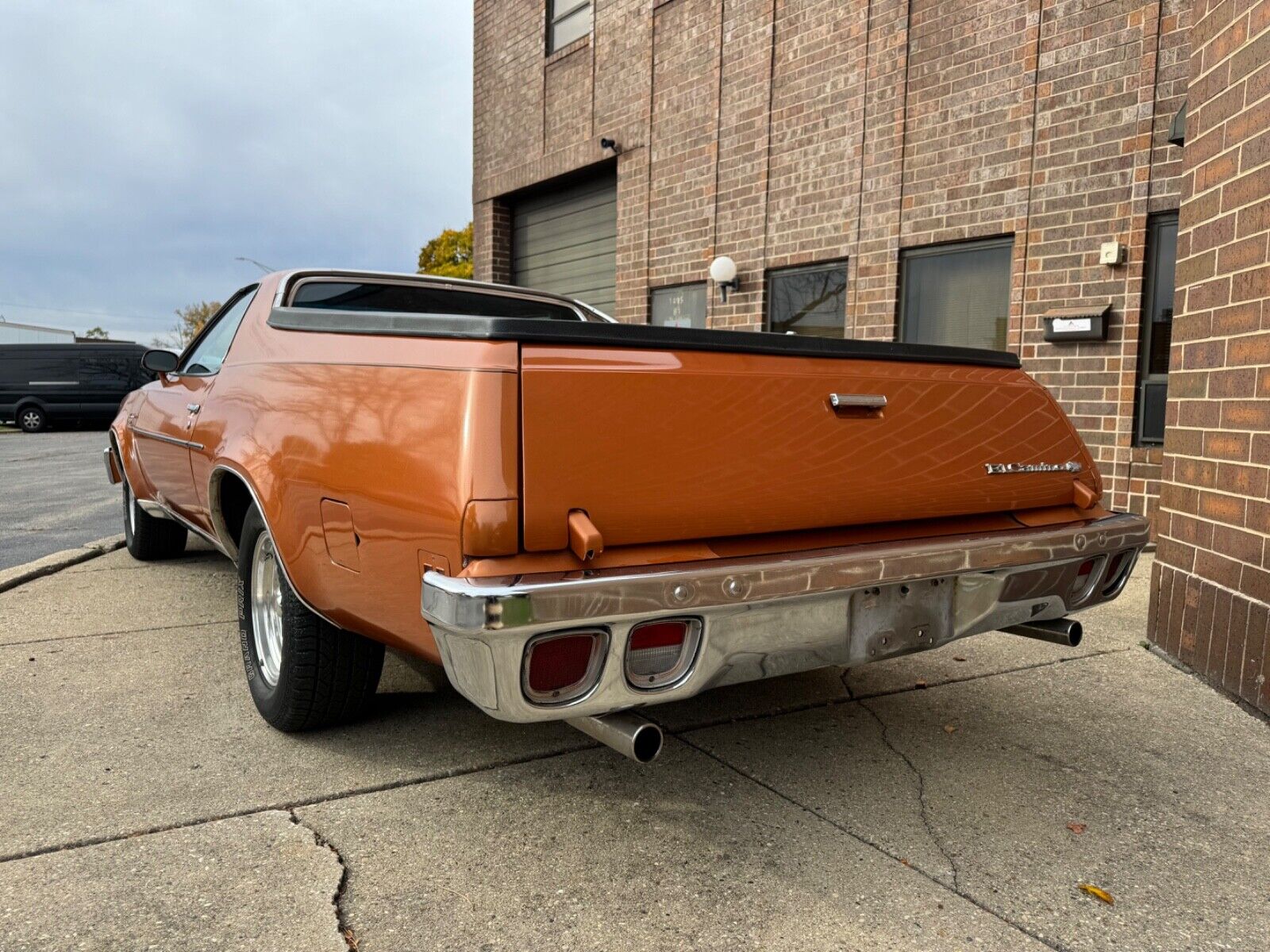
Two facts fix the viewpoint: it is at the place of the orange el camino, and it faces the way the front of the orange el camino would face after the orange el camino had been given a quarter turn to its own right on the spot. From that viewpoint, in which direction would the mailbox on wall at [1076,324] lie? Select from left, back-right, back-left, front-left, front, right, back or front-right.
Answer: front

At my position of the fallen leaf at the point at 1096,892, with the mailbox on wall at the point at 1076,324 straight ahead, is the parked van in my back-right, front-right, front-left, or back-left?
front-left

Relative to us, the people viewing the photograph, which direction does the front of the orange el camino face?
facing away from the viewer and to the left of the viewer

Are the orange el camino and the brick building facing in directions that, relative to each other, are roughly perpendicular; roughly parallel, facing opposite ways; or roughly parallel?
roughly perpendicular

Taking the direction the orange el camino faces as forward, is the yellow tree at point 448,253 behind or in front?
in front

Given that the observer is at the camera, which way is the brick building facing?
facing the viewer and to the left of the viewer

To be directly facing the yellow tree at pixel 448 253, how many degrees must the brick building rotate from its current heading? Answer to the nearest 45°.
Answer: approximately 90° to its right
